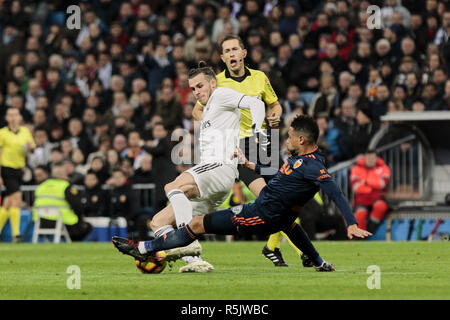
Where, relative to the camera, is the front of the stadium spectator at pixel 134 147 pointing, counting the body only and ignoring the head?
toward the camera

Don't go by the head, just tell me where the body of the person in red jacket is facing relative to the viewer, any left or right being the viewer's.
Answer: facing the viewer

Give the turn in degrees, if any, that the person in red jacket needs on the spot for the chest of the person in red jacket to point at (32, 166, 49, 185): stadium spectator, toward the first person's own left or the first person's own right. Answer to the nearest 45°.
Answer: approximately 90° to the first person's own right

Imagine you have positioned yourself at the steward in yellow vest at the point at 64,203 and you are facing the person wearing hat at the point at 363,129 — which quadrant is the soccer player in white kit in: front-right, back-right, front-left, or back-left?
front-right

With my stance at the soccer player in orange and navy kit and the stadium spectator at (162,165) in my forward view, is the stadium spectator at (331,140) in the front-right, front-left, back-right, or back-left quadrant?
front-right

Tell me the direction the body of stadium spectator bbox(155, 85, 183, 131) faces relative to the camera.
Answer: toward the camera

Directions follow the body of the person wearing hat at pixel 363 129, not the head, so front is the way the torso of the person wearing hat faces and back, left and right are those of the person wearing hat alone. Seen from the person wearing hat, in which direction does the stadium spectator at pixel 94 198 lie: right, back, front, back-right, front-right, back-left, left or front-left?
front-right

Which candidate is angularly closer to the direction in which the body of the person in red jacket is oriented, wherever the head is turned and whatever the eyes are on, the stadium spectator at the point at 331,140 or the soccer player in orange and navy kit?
the soccer player in orange and navy kit

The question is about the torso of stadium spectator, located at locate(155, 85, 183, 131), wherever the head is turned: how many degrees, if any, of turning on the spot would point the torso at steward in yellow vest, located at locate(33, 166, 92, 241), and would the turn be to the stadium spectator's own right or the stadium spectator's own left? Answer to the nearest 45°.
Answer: approximately 45° to the stadium spectator's own right

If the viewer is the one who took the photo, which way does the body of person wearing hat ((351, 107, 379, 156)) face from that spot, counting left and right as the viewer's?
facing the viewer and to the left of the viewer

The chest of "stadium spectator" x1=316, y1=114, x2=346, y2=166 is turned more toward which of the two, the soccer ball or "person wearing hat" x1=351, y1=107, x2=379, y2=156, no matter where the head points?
the soccer ball

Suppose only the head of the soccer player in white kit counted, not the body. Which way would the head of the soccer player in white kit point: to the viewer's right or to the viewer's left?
to the viewer's left

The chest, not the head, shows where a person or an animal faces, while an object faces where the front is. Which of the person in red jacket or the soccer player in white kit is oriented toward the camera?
the person in red jacket

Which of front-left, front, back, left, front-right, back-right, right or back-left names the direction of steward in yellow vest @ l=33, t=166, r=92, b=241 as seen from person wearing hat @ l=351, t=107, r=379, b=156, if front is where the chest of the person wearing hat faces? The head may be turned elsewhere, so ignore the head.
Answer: front-right
